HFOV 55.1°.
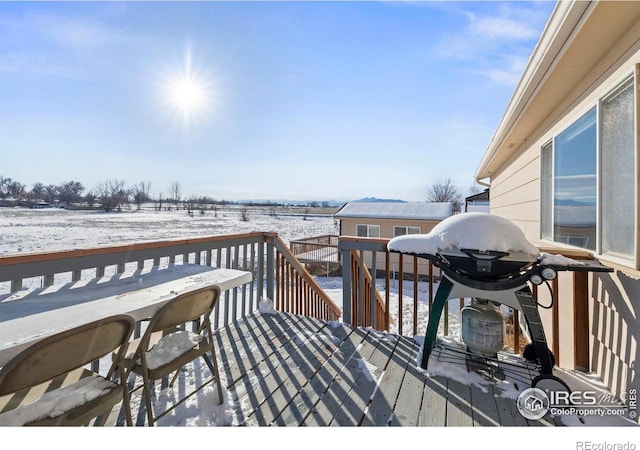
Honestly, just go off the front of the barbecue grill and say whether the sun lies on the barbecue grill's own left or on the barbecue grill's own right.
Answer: on the barbecue grill's own right

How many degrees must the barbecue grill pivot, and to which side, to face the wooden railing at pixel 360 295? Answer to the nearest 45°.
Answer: approximately 135° to its right

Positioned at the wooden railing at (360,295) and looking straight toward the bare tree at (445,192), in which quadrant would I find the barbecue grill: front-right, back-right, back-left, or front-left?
back-right

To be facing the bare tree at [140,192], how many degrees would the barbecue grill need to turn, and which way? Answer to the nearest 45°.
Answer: approximately 135° to its right

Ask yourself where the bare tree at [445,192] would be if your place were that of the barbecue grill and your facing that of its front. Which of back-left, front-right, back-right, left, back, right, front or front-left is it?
back

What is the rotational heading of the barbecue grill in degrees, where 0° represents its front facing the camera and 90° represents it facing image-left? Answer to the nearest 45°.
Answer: approximately 0°
